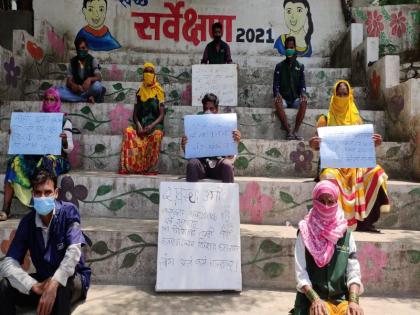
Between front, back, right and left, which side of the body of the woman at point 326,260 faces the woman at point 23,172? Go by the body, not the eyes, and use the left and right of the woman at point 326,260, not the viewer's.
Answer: right

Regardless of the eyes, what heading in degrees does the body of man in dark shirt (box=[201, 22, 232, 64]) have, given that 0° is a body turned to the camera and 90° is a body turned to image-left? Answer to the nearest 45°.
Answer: approximately 0°

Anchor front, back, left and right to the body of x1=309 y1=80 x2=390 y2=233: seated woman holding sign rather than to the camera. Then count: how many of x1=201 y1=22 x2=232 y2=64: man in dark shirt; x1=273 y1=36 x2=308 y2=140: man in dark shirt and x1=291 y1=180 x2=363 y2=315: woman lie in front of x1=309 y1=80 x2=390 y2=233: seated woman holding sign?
1

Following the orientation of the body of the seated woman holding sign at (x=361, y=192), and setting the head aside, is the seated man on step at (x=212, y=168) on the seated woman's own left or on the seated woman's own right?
on the seated woman's own right

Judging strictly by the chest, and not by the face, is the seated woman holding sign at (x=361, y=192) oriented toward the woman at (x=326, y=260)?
yes
